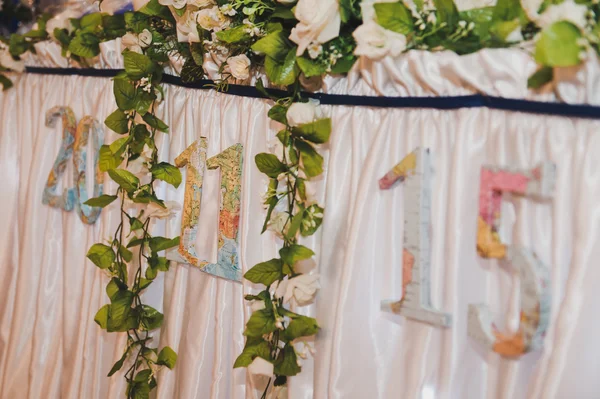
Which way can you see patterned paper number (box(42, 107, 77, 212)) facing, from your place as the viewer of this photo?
facing the viewer and to the left of the viewer

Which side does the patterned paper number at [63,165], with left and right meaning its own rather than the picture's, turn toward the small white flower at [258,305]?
left

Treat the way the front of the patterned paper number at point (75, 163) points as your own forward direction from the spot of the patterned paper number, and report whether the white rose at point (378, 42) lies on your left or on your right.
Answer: on your left

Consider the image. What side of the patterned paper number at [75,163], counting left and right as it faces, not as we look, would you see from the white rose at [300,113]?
left

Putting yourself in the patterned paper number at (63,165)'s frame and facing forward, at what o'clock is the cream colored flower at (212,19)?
The cream colored flower is roughly at 10 o'clock from the patterned paper number.

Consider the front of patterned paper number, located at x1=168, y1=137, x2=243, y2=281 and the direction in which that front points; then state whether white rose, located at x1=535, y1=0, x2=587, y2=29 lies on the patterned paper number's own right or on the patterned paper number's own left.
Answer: on the patterned paper number's own left

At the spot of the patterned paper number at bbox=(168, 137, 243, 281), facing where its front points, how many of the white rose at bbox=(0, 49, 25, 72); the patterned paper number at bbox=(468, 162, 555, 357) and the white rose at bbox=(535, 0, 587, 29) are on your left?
2

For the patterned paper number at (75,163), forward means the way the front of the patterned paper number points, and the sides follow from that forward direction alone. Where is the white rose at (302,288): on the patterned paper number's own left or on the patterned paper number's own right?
on the patterned paper number's own left

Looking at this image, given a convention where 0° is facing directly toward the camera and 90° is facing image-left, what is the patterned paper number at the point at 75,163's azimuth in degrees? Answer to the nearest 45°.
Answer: approximately 45°
